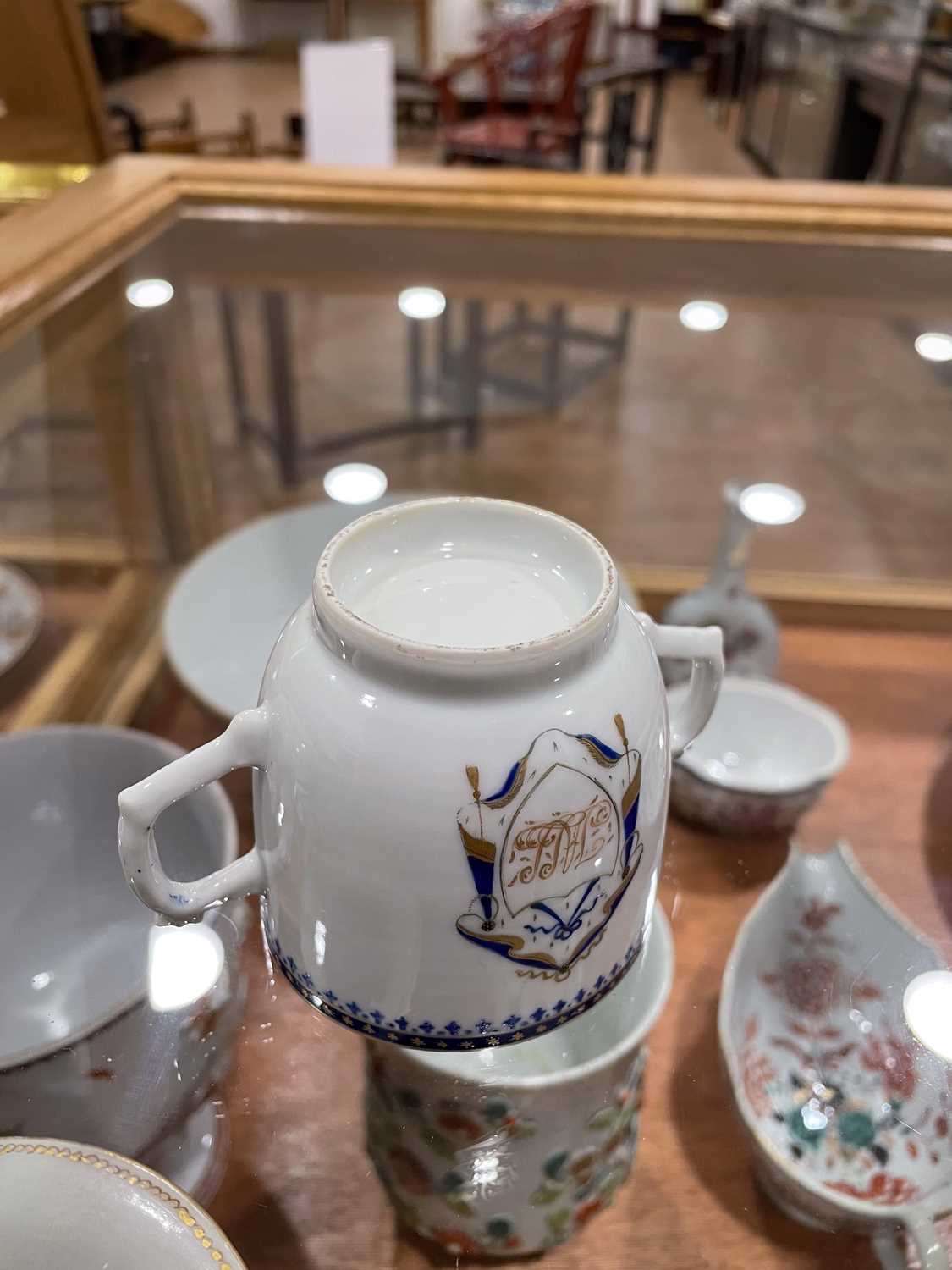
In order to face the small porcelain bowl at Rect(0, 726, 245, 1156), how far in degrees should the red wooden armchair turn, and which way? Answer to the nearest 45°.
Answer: approximately 45° to its left

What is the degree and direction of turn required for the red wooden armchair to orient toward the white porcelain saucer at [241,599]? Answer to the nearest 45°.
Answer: approximately 45° to its left

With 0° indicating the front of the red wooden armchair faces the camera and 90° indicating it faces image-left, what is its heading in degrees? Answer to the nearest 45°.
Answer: approximately 45°

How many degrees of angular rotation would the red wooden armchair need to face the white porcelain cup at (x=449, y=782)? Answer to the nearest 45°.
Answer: approximately 45° to its left

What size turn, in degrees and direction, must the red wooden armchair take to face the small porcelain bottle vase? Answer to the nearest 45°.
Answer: approximately 45° to its left
